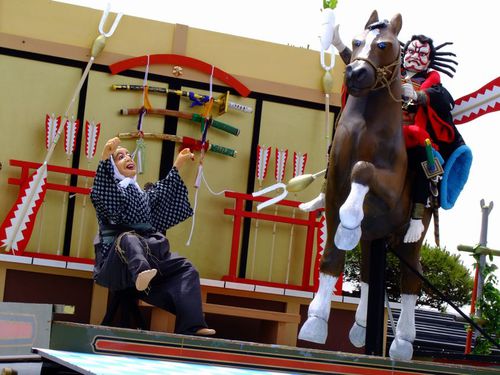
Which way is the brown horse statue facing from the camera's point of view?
toward the camera

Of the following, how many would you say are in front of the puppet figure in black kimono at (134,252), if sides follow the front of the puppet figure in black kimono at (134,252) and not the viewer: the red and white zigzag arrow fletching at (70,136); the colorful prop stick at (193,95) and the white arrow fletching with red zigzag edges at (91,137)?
0

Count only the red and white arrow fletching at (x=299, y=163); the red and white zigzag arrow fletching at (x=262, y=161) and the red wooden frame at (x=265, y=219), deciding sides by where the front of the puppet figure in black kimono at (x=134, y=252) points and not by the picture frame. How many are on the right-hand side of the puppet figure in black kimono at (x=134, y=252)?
0

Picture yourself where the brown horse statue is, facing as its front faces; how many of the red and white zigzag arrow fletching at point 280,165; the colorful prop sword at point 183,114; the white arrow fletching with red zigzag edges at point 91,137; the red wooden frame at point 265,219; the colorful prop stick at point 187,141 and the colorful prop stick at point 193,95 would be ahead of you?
0

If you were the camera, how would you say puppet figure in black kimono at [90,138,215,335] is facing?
facing the viewer and to the right of the viewer

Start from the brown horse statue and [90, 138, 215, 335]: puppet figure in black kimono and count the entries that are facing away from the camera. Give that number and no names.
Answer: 0

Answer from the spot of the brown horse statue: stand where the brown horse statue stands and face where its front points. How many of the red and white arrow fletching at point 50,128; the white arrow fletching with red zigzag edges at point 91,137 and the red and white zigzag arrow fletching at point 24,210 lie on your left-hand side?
0

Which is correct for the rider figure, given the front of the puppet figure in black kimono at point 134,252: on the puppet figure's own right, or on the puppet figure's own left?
on the puppet figure's own left

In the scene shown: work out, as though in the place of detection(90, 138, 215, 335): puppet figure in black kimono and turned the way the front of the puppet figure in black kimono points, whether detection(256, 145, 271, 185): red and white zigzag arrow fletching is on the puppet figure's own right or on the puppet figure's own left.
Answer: on the puppet figure's own left

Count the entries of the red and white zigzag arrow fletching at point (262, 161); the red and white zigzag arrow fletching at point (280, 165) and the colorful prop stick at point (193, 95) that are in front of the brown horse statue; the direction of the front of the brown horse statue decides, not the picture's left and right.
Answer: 0

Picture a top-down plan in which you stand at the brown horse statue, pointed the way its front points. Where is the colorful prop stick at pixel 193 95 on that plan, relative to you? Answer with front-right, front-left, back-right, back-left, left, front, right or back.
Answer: back-right

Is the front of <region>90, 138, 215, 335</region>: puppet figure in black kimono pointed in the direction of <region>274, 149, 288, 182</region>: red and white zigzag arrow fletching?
no

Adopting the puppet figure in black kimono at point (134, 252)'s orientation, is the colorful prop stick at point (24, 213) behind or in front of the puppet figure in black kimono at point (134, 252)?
behind

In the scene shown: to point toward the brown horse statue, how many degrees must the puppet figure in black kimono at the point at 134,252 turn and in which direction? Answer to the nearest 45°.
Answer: approximately 45° to its left

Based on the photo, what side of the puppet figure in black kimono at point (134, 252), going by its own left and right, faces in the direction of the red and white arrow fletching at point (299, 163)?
left
